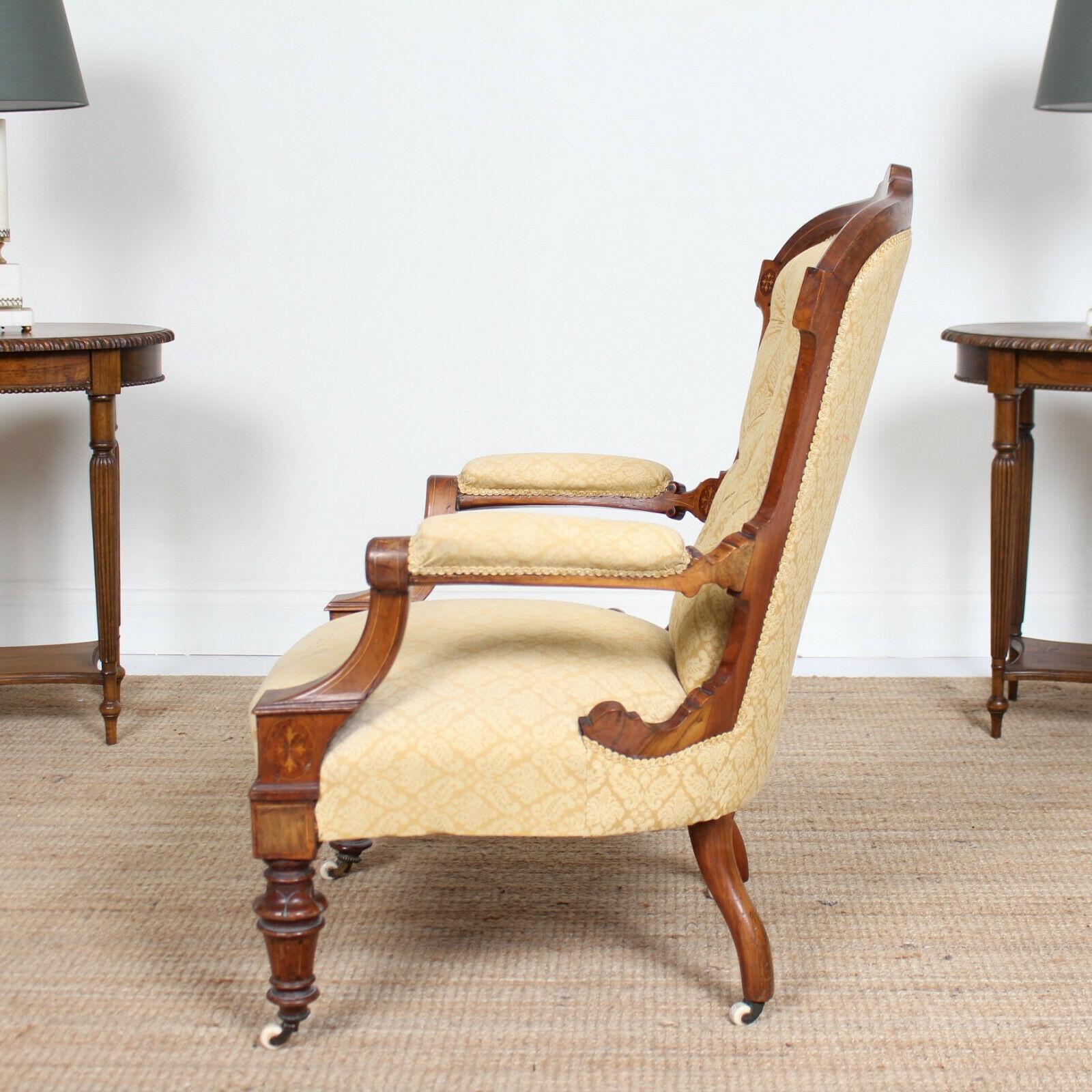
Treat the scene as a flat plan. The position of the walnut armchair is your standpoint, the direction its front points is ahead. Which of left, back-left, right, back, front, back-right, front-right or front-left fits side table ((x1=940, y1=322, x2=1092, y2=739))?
back-right

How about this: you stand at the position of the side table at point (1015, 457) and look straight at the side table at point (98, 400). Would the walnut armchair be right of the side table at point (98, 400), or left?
left

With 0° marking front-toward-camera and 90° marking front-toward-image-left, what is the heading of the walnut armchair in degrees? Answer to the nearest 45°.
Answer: approximately 90°

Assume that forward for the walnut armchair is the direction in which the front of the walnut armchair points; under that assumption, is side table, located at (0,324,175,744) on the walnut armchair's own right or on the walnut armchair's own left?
on the walnut armchair's own right

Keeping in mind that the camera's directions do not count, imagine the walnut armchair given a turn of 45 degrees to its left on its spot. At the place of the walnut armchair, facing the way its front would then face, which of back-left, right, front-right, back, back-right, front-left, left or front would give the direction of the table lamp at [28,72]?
right
